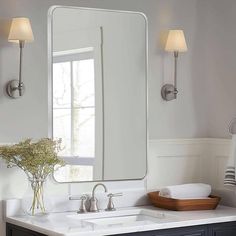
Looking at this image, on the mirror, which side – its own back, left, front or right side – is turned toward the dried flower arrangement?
right

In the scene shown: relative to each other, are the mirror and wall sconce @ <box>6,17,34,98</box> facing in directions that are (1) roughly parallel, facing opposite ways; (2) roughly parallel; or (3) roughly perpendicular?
roughly parallel

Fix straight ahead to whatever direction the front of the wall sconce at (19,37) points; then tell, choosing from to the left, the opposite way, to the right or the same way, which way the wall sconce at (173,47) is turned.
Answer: the same way

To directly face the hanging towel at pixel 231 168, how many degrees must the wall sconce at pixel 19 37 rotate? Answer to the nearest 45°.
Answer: approximately 45° to its left

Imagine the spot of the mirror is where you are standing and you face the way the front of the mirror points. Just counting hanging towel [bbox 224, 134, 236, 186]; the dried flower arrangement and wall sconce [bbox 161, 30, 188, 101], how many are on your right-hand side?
1

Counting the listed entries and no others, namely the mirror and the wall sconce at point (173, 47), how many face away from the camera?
0

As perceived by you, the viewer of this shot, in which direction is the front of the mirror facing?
facing the viewer and to the right of the viewer

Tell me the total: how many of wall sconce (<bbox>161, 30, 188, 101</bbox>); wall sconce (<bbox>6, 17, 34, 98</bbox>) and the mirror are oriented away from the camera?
0

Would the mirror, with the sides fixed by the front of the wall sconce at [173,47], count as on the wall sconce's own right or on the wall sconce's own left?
on the wall sconce's own right

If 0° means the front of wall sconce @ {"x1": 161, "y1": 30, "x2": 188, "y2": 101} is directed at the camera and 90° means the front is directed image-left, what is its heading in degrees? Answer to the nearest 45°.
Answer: approximately 315°

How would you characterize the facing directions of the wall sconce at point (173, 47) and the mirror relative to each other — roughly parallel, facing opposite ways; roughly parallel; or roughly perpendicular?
roughly parallel
